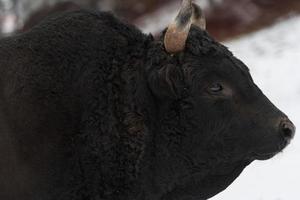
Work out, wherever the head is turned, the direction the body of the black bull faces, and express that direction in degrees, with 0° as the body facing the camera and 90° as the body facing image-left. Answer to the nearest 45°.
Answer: approximately 270°
